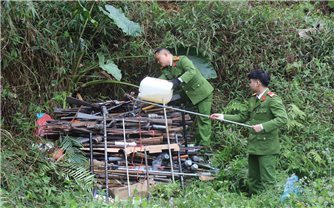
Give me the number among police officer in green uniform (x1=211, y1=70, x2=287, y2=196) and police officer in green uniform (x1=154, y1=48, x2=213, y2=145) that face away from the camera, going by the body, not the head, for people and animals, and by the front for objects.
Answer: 0

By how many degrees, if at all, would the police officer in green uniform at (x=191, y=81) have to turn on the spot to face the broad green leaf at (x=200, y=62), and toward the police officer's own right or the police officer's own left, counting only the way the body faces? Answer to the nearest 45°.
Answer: approximately 135° to the police officer's own right

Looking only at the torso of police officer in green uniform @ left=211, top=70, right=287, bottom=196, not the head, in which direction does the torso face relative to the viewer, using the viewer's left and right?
facing the viewer and to the left of the viewer

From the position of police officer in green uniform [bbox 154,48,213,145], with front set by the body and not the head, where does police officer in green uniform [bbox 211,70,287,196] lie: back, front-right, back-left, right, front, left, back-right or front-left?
left

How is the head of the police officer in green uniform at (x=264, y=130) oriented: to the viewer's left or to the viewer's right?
to the viewer's left

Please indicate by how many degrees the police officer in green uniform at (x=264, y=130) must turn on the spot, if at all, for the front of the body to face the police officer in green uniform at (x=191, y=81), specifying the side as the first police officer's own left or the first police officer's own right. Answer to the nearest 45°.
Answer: approximately 90° to the first police officer's own right

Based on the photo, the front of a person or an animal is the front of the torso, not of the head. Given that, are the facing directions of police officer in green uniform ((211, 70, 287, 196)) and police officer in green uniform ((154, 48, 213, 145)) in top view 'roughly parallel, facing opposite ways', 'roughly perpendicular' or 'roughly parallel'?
roughly parallel
